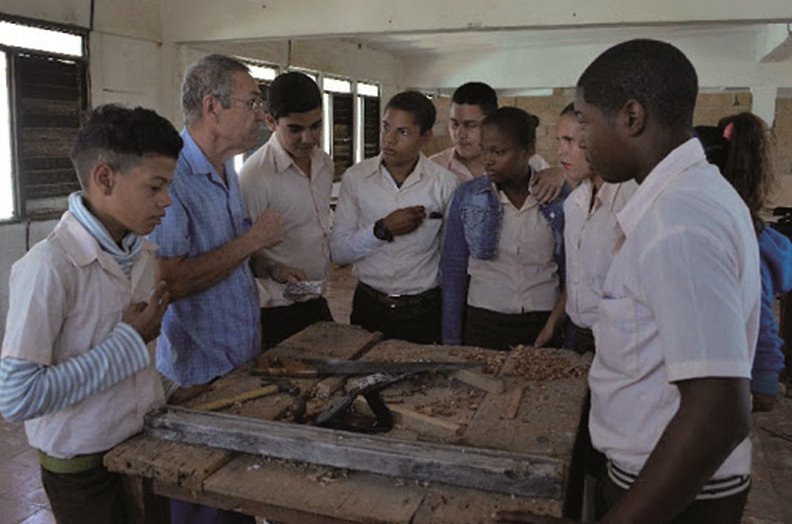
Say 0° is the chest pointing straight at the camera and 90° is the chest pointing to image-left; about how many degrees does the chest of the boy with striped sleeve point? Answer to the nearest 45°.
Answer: approximately 315°

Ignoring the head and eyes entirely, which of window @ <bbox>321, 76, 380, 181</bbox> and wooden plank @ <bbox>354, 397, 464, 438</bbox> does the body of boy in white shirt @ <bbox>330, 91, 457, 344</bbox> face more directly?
the wooden plank

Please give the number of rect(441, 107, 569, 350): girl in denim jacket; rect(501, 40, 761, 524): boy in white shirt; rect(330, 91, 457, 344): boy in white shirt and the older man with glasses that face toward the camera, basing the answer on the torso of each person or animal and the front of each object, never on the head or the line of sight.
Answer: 2

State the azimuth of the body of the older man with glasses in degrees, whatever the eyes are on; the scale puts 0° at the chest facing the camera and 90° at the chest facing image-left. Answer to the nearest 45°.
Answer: approximately 270°

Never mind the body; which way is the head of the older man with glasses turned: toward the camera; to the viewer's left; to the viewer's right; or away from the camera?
to the viewer's right

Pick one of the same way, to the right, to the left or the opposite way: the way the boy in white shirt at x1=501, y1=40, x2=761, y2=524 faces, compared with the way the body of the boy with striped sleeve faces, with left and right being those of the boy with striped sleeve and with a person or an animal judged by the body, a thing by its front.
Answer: the opposite way

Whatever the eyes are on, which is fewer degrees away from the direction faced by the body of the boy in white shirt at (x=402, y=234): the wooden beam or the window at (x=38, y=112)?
the wooden beam

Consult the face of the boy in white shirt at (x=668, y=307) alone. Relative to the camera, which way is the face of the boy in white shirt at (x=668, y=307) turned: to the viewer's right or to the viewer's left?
to the viewer's left

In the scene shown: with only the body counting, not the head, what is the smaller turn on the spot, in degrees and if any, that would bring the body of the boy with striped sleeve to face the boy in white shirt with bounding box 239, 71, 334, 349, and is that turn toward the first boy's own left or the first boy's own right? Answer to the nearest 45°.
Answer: approximately 90° to the first boy's own left
